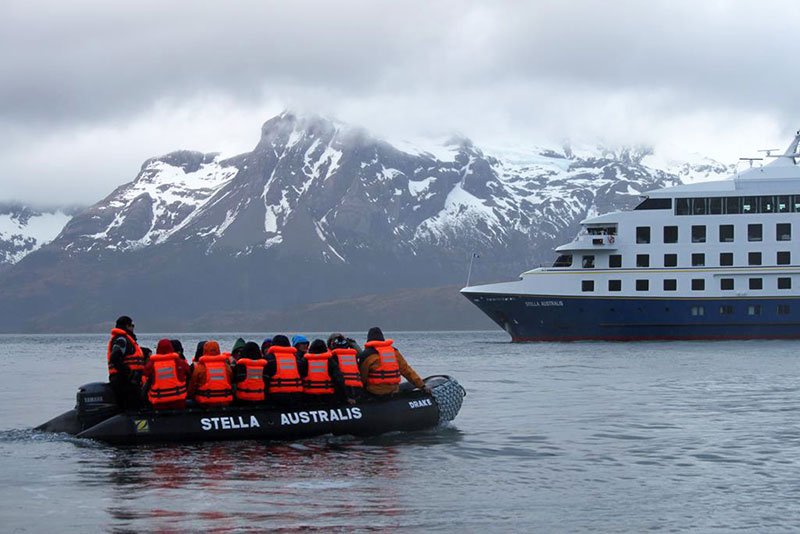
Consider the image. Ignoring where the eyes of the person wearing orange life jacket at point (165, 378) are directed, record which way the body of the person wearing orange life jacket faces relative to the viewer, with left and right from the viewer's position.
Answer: facing away from the viewer

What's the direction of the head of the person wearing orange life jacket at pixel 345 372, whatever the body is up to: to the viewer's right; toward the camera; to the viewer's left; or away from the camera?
away from the camera

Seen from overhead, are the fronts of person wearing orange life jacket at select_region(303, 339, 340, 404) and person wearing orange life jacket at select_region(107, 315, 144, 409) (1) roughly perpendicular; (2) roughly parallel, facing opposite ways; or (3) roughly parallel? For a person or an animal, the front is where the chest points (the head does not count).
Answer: roughly perpendicular

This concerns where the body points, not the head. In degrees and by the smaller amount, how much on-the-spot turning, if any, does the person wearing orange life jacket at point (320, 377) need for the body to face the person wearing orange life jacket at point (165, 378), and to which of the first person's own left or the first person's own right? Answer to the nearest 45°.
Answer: approximately 90° to the first person's own left

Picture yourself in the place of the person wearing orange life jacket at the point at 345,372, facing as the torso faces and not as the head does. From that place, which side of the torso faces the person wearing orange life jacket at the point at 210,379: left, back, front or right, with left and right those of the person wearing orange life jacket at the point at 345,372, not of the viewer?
left

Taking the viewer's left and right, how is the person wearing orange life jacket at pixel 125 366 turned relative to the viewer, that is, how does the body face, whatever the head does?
facing to the right of the viewer

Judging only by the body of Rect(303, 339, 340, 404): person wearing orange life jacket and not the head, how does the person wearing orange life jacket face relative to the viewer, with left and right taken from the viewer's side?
facing away from the viewer

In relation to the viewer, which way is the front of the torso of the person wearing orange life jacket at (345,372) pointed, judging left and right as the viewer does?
facing away from the viewer

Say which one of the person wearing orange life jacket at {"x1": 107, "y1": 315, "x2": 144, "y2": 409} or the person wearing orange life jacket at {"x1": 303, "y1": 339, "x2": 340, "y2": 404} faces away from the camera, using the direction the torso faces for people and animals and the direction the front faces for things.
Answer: the person wearing orange life jacket at {"x1": 303, "y1": 339, "x2": 340, "y2": 404}

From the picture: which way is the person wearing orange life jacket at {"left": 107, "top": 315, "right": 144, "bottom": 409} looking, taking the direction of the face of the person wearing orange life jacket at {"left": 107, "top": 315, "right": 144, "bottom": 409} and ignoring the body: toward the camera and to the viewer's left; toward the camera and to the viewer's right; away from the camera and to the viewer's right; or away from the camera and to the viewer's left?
away from the camera and to the viewer's right

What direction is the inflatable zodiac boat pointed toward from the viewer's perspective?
to the viewer's right

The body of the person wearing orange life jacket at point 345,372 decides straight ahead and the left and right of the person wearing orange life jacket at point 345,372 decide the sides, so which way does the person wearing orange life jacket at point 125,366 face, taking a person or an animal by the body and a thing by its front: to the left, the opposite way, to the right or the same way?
to the right

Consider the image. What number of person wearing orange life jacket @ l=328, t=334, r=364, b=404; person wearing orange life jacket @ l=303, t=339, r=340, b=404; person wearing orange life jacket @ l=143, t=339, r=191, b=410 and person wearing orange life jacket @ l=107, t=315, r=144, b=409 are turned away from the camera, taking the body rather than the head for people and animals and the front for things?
3

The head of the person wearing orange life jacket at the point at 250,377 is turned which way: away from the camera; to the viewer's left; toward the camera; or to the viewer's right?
away from the camera
